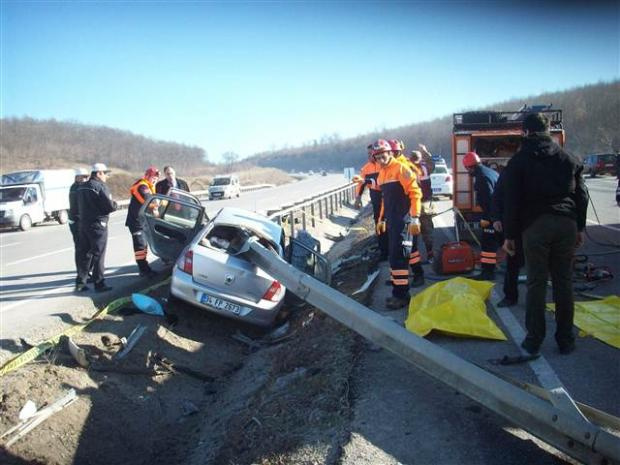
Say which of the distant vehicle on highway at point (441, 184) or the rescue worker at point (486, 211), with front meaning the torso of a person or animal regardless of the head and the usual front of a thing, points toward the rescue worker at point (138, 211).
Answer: the rescue worker at point (486, 211)

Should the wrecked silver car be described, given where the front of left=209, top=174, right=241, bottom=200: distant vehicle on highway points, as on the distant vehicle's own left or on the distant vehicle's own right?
on the distant vehicle's own left

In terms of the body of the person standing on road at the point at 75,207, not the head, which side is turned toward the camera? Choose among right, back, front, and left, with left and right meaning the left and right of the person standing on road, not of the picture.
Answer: right

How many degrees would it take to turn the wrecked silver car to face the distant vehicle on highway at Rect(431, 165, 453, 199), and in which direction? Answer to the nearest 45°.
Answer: approximately 45° to its right

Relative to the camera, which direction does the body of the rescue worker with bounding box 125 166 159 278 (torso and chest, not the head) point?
to the viewer's right

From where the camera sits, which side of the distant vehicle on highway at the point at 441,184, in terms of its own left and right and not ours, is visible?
back

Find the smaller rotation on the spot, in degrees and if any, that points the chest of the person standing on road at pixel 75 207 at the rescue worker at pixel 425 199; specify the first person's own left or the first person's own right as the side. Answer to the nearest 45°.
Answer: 0° — they already face them
